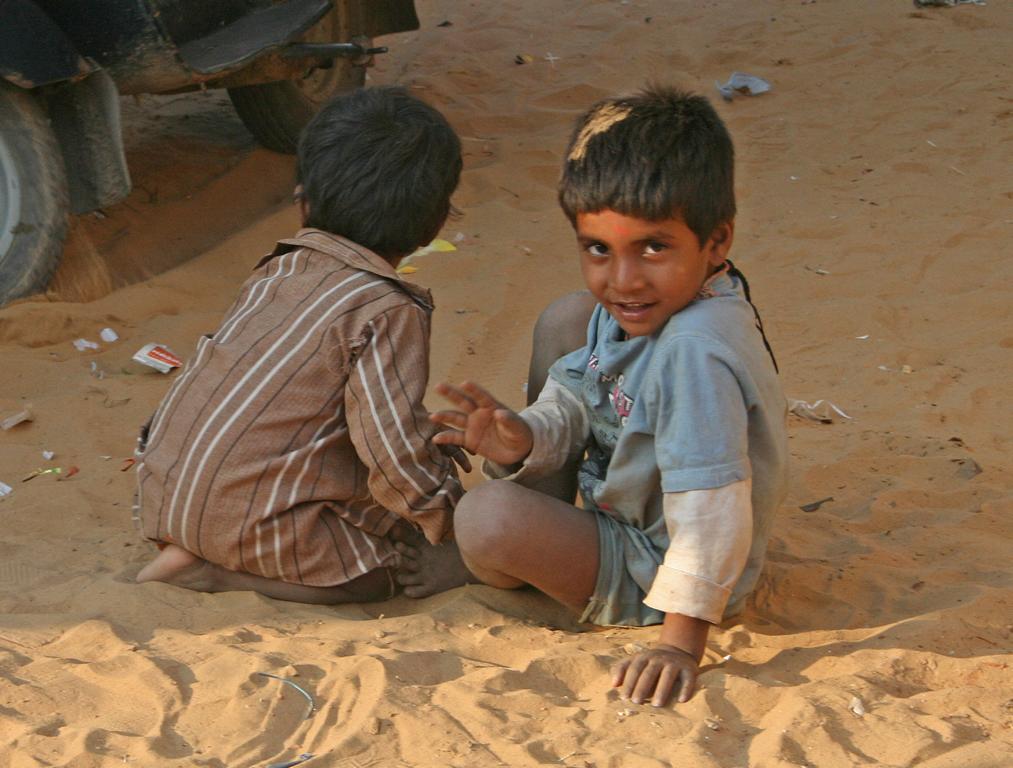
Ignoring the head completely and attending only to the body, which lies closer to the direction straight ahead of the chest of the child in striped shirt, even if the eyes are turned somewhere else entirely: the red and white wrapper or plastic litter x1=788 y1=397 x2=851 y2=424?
the plastic litter

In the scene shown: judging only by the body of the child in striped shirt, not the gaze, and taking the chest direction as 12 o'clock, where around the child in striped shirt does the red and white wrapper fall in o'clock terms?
The red and white wrapper is roughly at 10 o'clock from the child in striped shirt.

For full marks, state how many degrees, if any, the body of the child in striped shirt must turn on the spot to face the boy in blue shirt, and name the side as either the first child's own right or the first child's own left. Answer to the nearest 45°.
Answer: approximately 90° to the first child's own right

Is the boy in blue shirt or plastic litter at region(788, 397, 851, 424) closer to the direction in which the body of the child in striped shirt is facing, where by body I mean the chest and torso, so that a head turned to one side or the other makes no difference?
the plastic litter

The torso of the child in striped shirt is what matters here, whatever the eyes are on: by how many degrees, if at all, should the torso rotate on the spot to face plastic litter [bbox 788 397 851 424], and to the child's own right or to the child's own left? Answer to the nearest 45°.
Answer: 0° — they already face it

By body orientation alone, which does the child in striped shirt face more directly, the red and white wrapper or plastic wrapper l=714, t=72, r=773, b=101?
the plastic wrapper

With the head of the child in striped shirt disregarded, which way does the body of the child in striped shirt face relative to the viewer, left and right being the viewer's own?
facing away from the viewer and to the right of the viewer

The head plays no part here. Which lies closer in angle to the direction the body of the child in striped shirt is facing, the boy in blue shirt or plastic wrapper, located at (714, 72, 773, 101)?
the plastic wrapper
